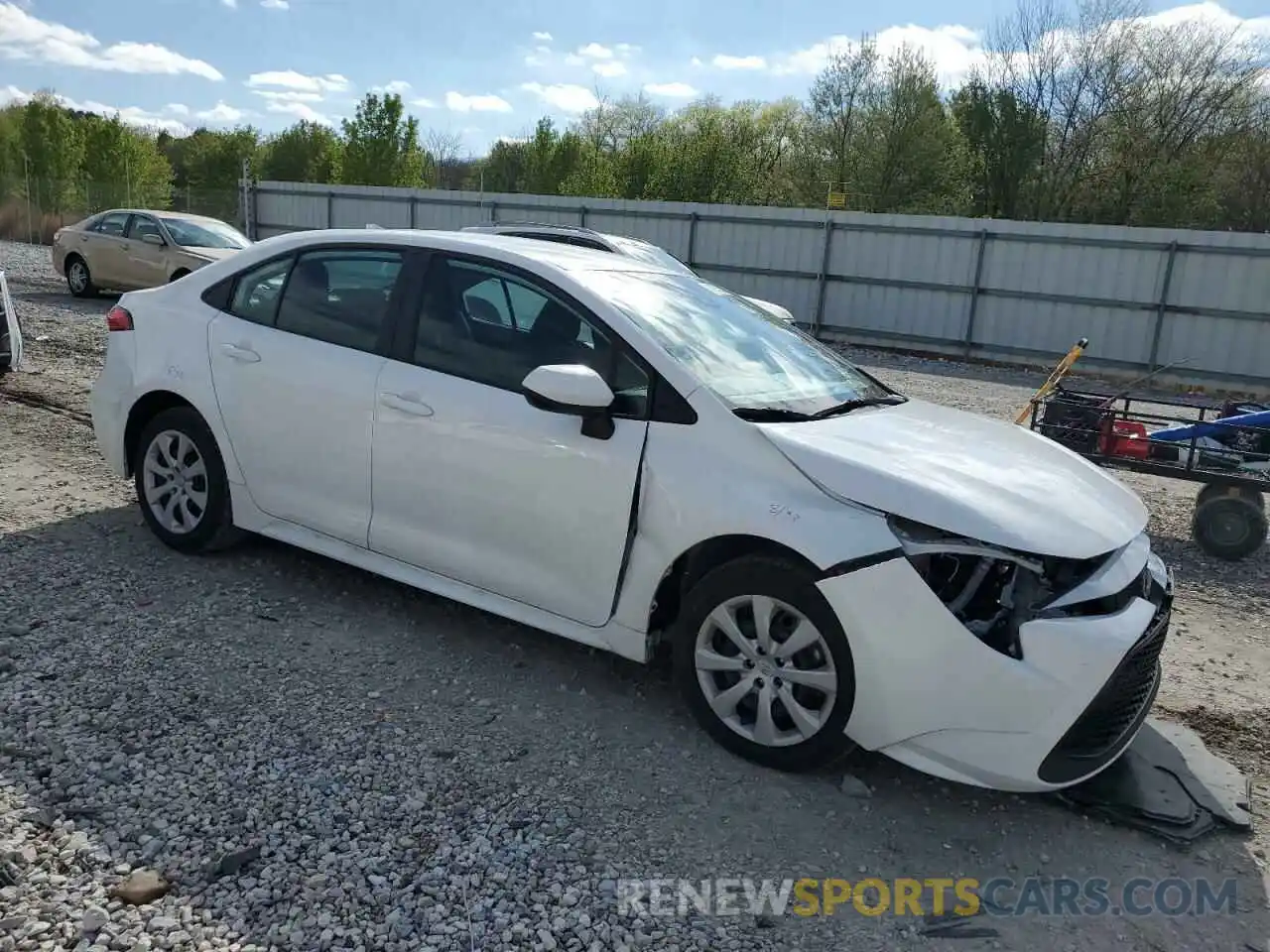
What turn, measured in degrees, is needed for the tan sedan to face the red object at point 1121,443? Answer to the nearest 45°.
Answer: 0° — it already faces it

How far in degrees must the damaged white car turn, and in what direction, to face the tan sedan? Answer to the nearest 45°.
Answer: approximately 180°

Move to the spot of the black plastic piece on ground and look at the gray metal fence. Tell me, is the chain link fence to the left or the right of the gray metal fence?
left

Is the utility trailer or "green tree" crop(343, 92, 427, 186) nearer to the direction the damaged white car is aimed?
the utility trailer

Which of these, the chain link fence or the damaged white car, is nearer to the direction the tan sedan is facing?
the damaged white car

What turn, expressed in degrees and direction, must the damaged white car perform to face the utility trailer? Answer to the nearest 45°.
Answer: approximately 90° to its left

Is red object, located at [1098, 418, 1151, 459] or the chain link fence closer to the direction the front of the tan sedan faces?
the red object

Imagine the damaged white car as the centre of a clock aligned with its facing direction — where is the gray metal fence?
The gray metal fence is roughly at 8 o'clock from the damaged white car.

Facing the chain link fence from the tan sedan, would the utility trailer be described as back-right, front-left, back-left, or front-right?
back-right

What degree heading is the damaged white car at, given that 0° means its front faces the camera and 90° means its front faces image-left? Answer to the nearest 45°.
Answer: approximately 315°

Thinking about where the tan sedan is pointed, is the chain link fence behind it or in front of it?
behind
